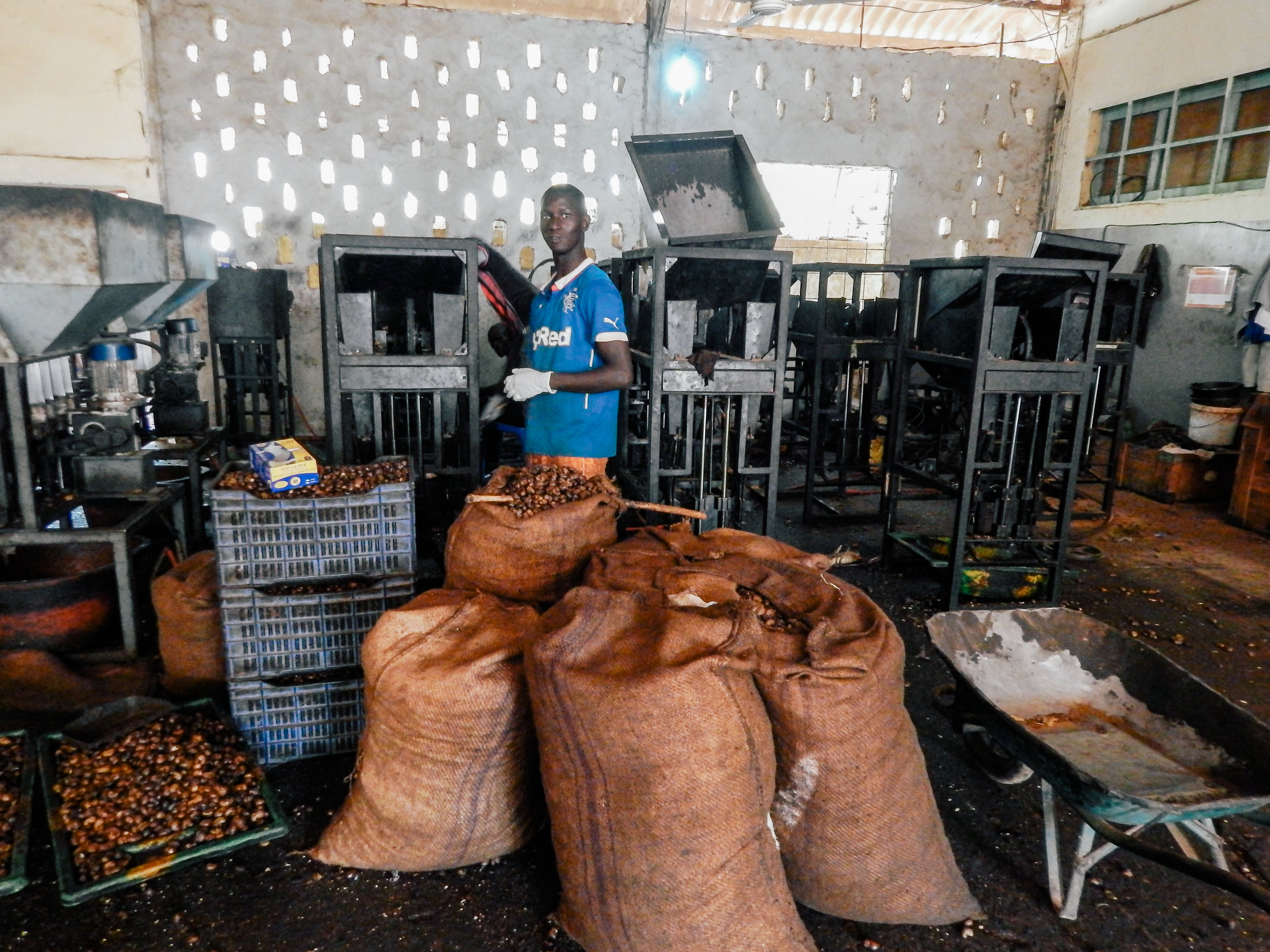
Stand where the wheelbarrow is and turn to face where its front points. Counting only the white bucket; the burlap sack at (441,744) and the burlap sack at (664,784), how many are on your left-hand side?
2

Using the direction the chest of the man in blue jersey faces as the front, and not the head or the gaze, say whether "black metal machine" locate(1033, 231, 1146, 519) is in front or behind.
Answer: behind

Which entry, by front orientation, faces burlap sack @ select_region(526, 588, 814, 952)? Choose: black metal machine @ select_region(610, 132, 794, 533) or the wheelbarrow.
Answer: the black metal machine

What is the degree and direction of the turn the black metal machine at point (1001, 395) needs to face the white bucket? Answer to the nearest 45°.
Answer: approximately 90° to its left

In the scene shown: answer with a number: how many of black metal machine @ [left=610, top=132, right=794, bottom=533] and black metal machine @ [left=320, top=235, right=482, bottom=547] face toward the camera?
2

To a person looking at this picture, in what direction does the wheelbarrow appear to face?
facing away from the viewer and to the left of the viewer

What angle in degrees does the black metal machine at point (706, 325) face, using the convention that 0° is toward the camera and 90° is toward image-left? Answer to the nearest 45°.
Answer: approximately 0°

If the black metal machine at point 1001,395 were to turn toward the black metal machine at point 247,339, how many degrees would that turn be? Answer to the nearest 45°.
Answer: approximately 135° to its right

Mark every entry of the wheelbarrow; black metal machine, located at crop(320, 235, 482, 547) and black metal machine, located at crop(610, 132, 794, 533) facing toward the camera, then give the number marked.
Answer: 2
